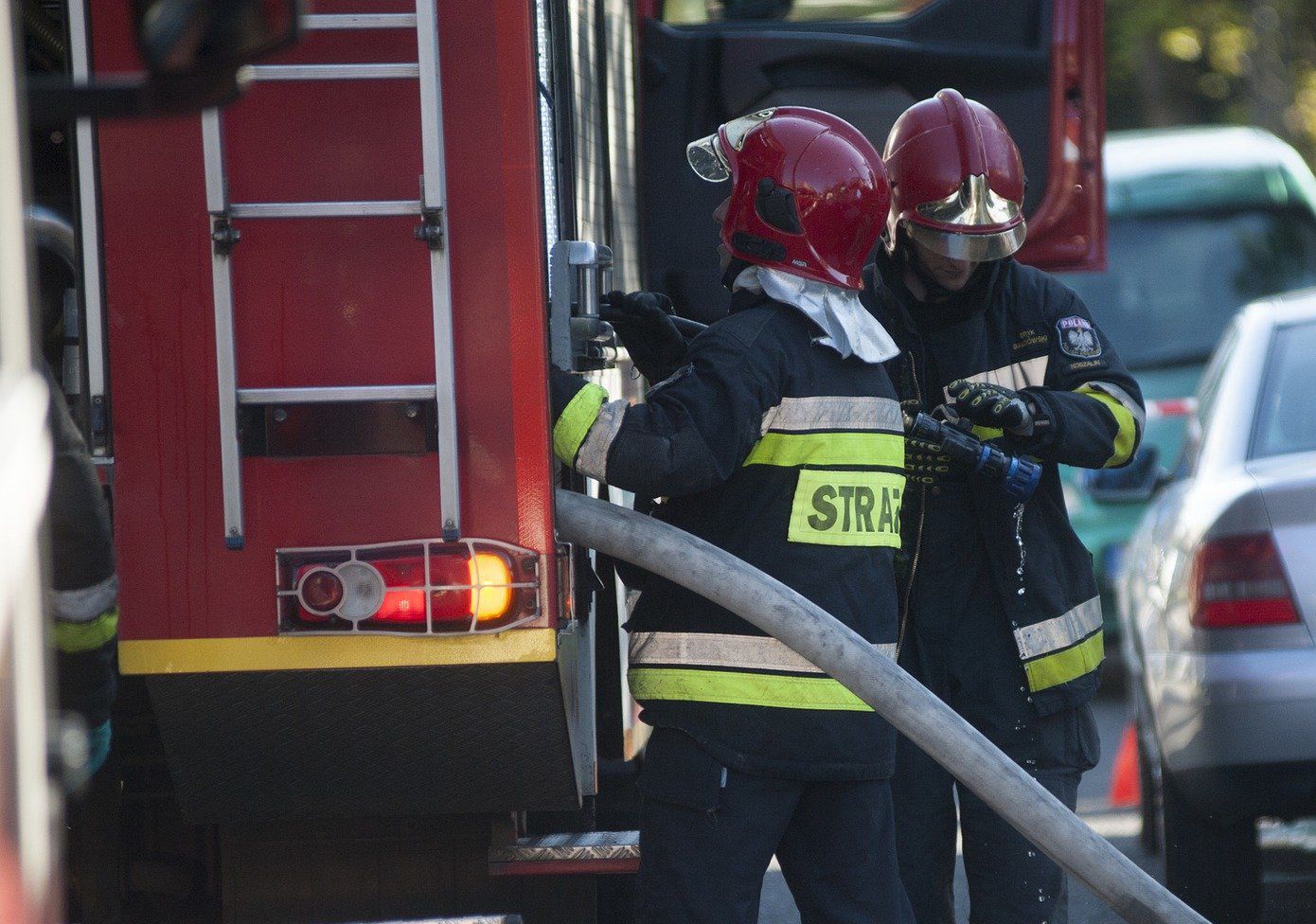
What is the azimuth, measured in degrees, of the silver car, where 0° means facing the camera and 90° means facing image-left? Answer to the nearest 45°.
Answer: approximately 180°

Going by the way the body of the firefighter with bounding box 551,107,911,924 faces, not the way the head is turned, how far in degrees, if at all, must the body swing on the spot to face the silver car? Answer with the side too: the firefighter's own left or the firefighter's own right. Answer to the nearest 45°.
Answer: approximately 90° to the firefighter's own right

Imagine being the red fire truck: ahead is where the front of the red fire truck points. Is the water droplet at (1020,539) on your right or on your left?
on your right

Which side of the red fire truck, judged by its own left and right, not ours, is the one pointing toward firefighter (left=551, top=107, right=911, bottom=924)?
right

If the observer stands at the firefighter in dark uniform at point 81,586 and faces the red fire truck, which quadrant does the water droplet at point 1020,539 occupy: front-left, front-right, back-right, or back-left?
front-right

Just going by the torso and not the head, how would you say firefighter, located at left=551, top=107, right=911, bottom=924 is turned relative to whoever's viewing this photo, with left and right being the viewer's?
facing away from the viewer and to the left of the viewer

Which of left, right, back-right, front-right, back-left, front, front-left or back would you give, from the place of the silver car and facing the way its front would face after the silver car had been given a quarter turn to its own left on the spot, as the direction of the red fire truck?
front-left

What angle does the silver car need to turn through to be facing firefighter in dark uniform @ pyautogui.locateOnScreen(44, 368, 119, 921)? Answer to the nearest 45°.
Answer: approximately 135° to its left

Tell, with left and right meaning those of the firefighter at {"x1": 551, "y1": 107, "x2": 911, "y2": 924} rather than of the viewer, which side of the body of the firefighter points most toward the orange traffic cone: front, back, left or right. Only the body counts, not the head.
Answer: right

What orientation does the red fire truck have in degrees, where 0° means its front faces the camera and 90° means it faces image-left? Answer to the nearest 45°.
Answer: approximately 180°
